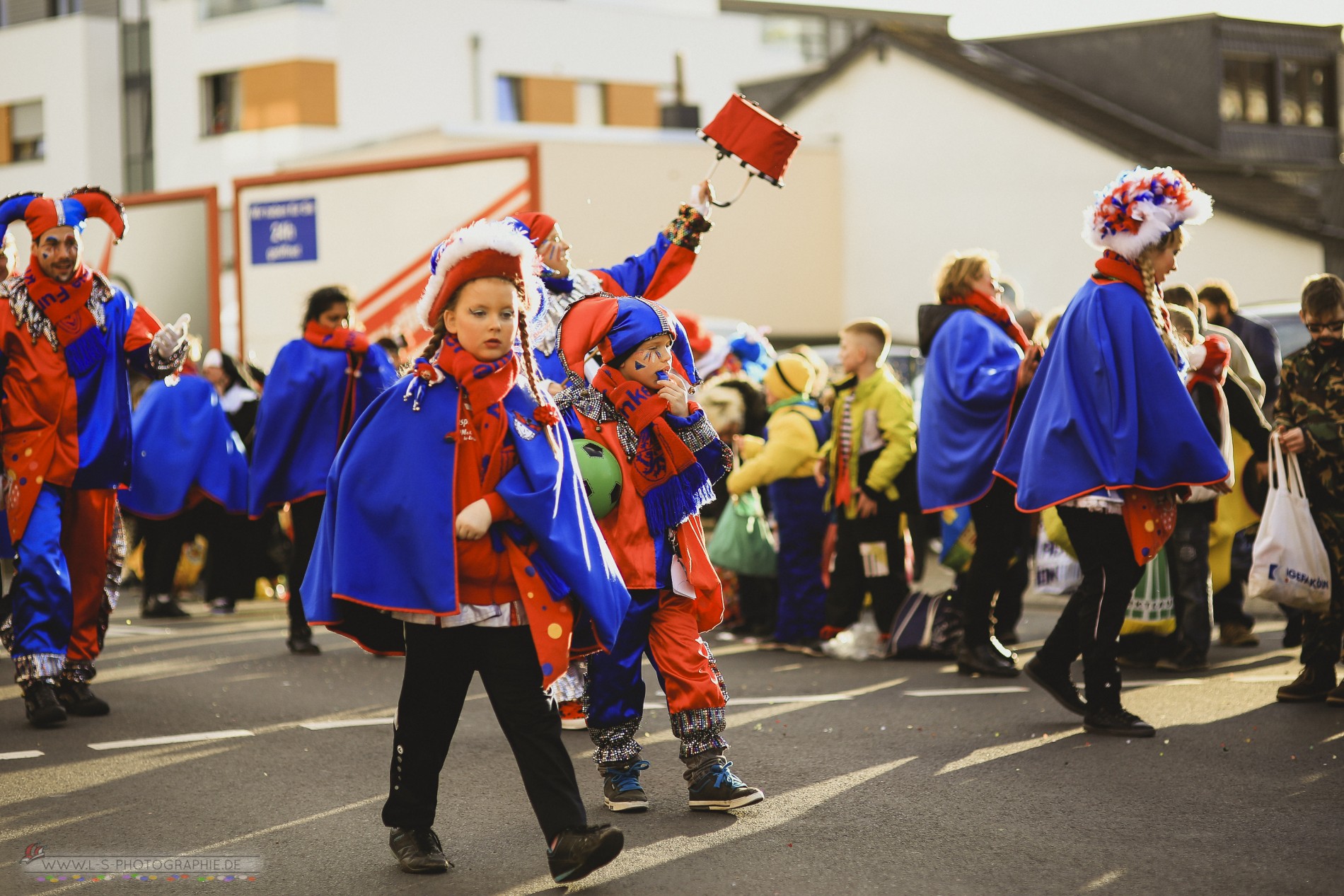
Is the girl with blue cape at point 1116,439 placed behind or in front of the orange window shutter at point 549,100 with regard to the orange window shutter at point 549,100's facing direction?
in front

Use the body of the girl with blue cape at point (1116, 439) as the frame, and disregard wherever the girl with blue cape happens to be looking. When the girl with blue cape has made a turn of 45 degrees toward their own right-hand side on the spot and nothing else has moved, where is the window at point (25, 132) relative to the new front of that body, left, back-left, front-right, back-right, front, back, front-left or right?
back

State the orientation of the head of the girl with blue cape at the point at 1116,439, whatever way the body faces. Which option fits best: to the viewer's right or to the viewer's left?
to the viewer's right

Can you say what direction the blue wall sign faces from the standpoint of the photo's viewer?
facing the viewer

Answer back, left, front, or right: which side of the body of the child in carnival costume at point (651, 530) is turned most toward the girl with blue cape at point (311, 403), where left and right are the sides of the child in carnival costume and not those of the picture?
back

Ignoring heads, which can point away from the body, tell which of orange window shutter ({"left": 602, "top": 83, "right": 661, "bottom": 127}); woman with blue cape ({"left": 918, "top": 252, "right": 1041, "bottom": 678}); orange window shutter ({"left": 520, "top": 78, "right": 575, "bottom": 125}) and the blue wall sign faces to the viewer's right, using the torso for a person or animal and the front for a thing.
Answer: the woman with blue cape

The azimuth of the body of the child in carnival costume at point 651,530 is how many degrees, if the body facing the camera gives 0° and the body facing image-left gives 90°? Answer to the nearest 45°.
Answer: approximately 315°

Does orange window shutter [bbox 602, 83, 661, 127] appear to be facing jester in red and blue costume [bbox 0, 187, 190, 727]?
yes

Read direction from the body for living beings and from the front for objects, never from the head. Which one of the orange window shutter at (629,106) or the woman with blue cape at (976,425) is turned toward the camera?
the orange window shutter

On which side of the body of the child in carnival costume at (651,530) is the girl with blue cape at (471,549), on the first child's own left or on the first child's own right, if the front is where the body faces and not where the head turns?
on the first child's own right

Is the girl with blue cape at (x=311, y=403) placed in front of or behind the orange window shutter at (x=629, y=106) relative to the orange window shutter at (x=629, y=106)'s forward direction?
in front

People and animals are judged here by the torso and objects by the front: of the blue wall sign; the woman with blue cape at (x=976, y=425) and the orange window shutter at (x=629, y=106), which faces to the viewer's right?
the woman with blue cape

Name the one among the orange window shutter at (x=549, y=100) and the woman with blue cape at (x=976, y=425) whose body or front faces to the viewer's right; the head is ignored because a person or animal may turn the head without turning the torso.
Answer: the woman with blue cape
